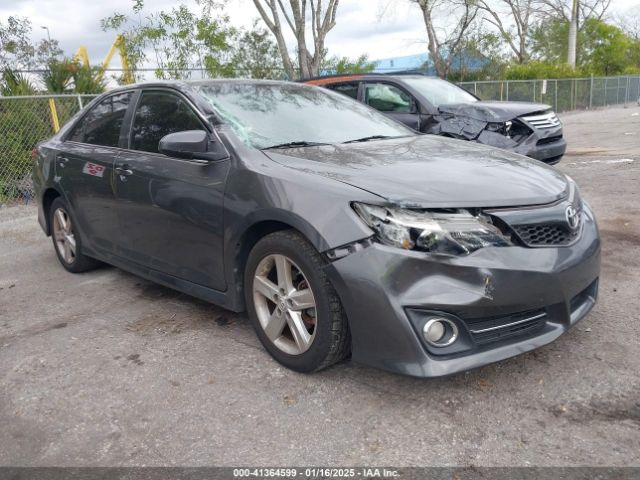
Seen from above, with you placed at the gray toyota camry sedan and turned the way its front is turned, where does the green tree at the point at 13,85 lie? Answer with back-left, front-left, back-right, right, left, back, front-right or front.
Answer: back

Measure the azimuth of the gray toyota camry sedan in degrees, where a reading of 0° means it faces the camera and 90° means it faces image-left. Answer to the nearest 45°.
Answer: approximately 315°

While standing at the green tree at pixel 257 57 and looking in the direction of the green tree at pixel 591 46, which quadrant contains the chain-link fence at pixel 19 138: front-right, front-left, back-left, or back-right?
back-right

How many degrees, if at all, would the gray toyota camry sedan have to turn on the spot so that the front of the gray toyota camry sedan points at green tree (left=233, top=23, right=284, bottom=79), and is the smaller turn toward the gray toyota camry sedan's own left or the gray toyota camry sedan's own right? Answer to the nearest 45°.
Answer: approximately 135° to the gray toyota camry sedan's own left

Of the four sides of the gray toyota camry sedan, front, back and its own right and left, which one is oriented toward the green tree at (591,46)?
left

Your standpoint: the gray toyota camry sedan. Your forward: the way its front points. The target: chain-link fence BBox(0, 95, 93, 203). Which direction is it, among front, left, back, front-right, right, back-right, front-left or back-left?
back

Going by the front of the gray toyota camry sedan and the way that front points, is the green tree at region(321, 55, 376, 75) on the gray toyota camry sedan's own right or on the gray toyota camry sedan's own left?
on the gray toyota camry sedan's own left
